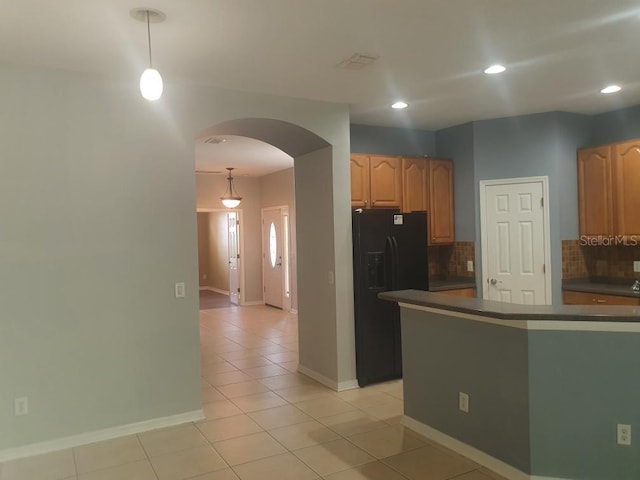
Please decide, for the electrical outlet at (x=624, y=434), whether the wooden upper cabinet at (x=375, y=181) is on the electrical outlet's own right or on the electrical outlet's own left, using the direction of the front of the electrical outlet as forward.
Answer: on the electrical outlet's own right

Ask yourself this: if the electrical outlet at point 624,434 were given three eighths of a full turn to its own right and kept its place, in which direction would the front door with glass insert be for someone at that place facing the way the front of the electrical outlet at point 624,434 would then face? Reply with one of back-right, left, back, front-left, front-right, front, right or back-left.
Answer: front

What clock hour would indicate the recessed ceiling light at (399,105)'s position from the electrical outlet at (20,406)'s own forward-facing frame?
The recessed ceiling light is roughly at 9 o'clock from the electrical outlet.

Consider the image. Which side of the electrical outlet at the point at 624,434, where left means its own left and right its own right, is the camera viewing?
front

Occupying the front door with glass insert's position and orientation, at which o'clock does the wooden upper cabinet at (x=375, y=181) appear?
The wooden upper cabinet is roughly at 10 o'clock from the front door with glass insert.

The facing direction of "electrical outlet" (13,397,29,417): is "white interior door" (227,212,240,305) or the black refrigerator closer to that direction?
the black refrigerator

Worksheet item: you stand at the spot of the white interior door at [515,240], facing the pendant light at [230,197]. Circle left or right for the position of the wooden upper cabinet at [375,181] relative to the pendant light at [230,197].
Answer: left

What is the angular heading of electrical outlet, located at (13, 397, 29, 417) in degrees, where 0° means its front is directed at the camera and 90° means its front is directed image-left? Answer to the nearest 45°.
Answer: approximately 0°

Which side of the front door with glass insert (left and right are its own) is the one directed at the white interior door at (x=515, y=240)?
left

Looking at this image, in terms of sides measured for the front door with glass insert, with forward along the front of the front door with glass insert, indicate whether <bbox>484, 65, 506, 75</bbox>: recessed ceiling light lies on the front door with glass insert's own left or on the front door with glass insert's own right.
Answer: on the front door with glass insert's own left

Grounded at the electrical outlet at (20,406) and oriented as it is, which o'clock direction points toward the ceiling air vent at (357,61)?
The ceiling air vent is roughly at 10 o'clock from the electrical outlet.

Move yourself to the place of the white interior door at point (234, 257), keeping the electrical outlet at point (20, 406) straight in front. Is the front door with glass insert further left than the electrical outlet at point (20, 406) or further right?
left
